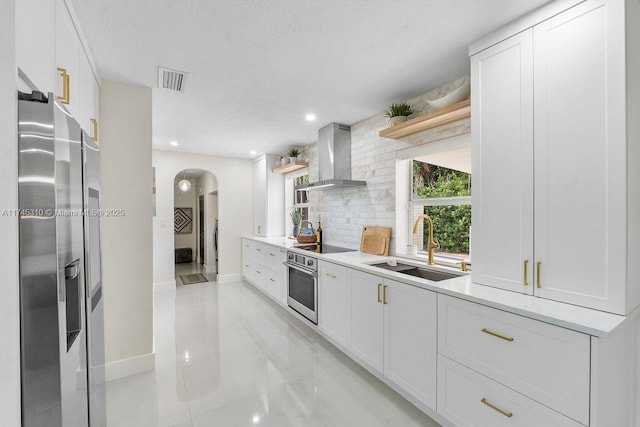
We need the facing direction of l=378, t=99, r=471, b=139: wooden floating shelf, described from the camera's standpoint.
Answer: facing the viewer and to the left of the viewer

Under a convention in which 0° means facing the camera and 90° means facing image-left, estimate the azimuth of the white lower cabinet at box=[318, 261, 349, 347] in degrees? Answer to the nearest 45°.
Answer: approximately 45°

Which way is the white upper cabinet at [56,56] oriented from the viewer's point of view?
to the viewer's right

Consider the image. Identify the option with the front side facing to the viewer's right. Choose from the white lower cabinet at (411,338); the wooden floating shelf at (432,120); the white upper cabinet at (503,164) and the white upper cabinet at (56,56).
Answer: the white upper cabinet at (56,56)

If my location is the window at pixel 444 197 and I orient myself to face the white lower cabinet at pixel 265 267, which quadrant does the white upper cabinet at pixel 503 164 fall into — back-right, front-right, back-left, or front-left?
back-left

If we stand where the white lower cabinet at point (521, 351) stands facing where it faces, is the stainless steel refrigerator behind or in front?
in front

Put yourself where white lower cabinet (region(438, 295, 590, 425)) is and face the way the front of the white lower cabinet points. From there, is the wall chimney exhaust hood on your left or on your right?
on your right

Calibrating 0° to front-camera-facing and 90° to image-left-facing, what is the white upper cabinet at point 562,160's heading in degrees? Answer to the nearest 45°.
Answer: approximately 45°

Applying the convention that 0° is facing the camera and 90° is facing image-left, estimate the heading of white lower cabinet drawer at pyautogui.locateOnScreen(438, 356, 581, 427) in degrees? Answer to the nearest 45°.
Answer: approximately 45°

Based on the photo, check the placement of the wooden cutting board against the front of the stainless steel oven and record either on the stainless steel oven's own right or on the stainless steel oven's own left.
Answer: on the stainless steel oven's own left

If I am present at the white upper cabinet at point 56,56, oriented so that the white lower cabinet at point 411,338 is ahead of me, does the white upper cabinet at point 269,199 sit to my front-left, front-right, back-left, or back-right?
front-left

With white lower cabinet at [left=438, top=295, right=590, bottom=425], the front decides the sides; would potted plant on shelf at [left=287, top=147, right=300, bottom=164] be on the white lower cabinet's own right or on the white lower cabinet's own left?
on the white lower cabinet's own right

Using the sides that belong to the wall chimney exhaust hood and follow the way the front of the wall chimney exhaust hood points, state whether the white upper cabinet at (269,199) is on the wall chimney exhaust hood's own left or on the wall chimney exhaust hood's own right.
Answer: on the wall chimney exhaust hood's own right
